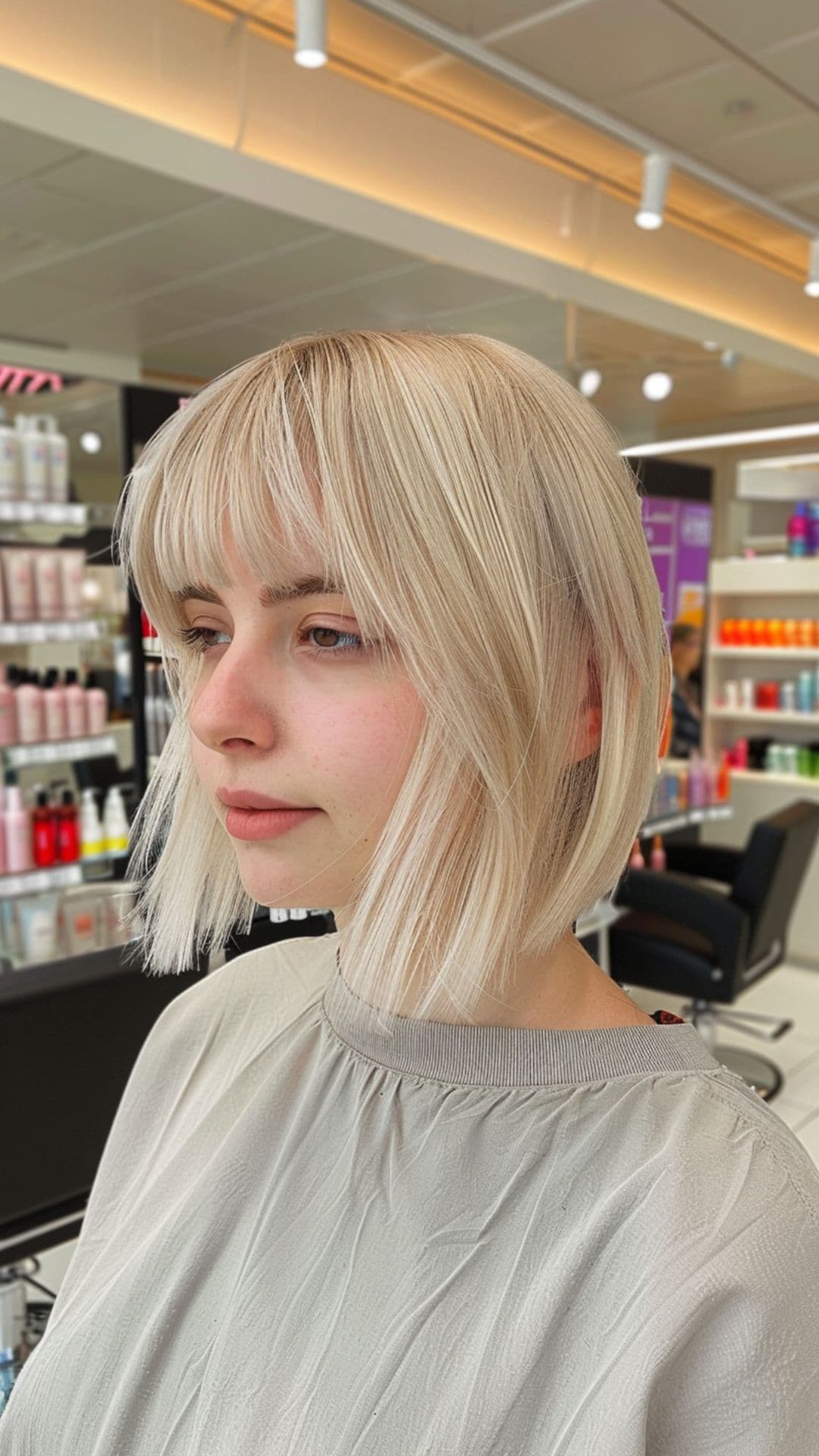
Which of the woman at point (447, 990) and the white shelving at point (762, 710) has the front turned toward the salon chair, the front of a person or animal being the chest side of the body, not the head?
the white shelving

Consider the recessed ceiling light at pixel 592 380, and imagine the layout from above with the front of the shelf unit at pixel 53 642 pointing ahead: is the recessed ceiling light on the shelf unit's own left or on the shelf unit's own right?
on the shelf unit's own left

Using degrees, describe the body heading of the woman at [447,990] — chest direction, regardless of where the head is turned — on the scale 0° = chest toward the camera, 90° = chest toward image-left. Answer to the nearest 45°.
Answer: approximately 45°

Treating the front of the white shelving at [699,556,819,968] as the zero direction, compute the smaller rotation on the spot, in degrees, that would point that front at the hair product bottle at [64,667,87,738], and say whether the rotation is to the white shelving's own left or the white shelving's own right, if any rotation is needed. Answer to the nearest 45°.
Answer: approximately 45° to the white shelving's own right

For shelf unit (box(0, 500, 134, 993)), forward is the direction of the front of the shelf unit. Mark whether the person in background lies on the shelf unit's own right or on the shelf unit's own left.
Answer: on the shelf unit's own left

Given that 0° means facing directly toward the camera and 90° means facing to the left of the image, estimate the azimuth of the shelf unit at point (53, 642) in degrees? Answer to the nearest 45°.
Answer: approximately 315°

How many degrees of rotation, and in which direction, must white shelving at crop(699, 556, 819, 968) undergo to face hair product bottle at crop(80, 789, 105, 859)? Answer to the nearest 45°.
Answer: approximately 45° to its right
